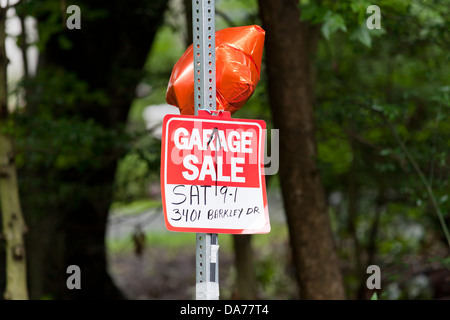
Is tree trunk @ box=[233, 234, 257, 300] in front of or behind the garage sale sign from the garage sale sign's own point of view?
behind

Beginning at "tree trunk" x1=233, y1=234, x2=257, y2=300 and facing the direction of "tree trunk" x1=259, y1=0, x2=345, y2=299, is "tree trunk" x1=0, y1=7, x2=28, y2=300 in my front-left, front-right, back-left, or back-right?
front-right

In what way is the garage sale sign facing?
toward the camera

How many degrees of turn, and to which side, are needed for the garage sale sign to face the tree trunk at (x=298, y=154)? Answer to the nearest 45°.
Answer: approximately 180°

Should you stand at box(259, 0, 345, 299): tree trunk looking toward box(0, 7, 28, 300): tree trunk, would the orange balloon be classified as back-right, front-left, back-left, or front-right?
front-left

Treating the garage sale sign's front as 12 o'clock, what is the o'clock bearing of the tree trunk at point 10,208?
The tree trunk is roughly at 5 o'clock from the garage sale sign.
